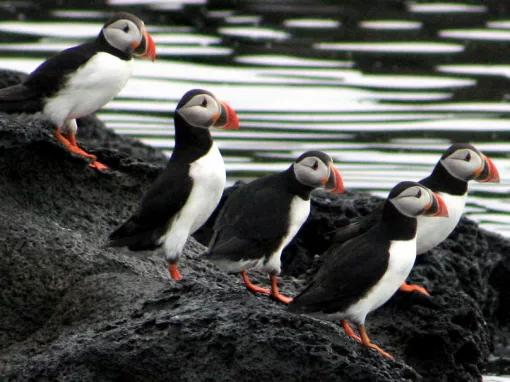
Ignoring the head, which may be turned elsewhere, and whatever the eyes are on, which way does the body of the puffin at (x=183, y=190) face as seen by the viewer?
to the viewer's right

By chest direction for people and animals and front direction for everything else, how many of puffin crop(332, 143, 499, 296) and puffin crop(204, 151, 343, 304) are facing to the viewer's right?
2

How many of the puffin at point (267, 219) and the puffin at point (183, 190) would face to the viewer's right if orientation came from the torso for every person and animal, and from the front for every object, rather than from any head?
2

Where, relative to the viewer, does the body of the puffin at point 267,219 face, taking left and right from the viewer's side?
facing to the right of the viewer

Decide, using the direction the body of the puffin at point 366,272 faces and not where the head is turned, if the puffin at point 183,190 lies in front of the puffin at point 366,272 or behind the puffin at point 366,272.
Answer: behind

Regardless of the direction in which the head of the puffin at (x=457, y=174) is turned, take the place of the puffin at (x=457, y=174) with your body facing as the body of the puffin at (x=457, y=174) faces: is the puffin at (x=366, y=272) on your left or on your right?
on your right

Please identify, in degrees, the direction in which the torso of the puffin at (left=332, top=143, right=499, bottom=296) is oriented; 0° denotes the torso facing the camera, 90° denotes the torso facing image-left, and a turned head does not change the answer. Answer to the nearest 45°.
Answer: approximately 270°

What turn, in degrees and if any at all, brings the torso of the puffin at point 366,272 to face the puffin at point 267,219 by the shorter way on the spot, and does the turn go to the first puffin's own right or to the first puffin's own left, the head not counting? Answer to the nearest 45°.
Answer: approximately 135° to the first puffin's own left

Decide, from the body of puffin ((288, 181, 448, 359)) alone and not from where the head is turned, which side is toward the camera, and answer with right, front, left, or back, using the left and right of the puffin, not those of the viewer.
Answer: right

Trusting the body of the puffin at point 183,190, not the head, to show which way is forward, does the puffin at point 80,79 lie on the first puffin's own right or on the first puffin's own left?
on the first puffin's own left
